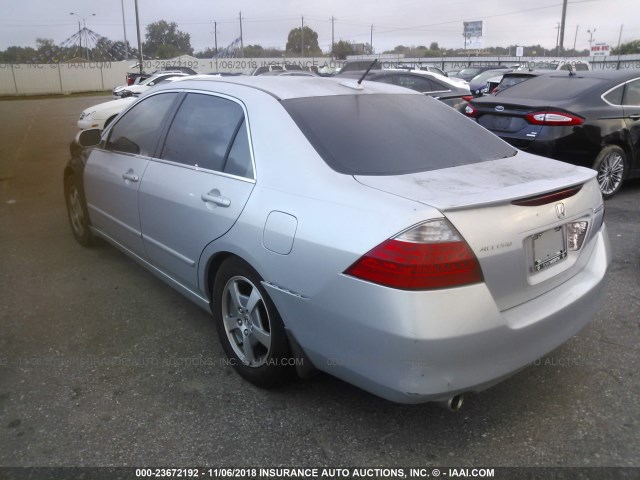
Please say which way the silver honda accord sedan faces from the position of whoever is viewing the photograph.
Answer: facing away from the viewer and to the left of the viewer

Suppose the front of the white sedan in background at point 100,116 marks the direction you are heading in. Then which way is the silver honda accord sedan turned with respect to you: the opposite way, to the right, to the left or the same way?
to the right

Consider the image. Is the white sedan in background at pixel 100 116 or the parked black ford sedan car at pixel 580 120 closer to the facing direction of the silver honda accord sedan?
the white sedan in background

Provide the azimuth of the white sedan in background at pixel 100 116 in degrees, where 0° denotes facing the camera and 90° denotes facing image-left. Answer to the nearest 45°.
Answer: approximately 45°

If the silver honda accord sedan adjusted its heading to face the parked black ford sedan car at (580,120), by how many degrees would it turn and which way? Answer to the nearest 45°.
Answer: approximately 90° to its right

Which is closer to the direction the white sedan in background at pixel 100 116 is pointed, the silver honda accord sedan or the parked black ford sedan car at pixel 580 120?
the silver honda accord sedan
